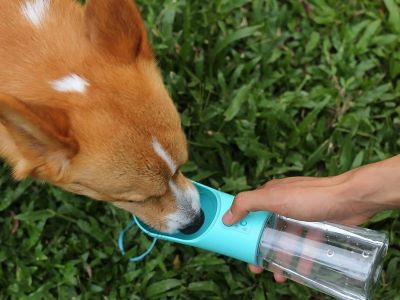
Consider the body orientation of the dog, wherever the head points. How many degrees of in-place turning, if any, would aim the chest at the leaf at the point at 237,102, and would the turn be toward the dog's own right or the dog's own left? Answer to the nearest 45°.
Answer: approximately 90° to the dog's own left

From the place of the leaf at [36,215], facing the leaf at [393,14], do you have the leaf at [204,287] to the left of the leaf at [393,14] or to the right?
right

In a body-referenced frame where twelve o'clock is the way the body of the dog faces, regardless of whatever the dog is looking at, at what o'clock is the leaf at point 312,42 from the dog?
The leaf is roughly at 9 o'clock from the dog.

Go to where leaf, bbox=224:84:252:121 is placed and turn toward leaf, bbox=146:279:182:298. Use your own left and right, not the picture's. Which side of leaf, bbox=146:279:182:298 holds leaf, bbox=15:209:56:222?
right

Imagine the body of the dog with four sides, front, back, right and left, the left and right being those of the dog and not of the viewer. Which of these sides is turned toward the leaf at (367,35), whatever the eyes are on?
left

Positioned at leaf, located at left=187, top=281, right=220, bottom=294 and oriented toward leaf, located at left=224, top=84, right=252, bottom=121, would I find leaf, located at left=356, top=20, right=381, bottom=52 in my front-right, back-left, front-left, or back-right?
front-right

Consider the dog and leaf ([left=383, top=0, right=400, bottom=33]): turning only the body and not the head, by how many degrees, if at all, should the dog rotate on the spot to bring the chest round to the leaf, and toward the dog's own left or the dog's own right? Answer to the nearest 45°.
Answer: approximately 90° to the dog's own left

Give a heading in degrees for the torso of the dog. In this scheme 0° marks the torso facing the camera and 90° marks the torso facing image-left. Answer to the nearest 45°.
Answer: approximately 315°

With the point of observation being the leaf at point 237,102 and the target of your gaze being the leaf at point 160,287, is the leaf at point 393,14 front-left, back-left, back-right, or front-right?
back-left

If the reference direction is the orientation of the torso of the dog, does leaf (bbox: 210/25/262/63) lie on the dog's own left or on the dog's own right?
on the dog's own left
